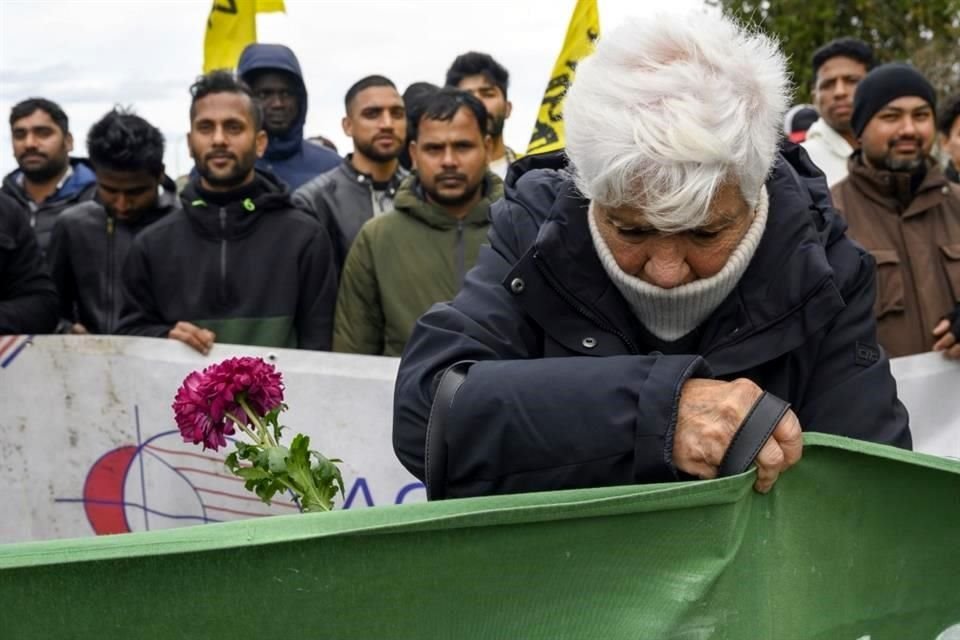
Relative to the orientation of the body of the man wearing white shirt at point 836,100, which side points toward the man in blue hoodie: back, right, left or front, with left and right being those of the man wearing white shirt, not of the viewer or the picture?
right

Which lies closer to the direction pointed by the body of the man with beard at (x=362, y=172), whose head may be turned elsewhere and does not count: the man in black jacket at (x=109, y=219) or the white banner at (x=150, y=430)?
the white banner

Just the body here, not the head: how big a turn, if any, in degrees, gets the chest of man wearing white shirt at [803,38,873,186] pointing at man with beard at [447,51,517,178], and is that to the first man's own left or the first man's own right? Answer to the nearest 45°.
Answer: approximately 90° to the first man's own right

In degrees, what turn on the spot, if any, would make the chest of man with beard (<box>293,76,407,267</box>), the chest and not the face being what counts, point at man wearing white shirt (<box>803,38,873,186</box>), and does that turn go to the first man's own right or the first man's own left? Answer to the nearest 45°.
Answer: approximately 45° to the first man's own left

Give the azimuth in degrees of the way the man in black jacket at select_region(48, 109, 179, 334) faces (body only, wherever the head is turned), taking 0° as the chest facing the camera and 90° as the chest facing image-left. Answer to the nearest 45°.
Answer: approximately 0°
